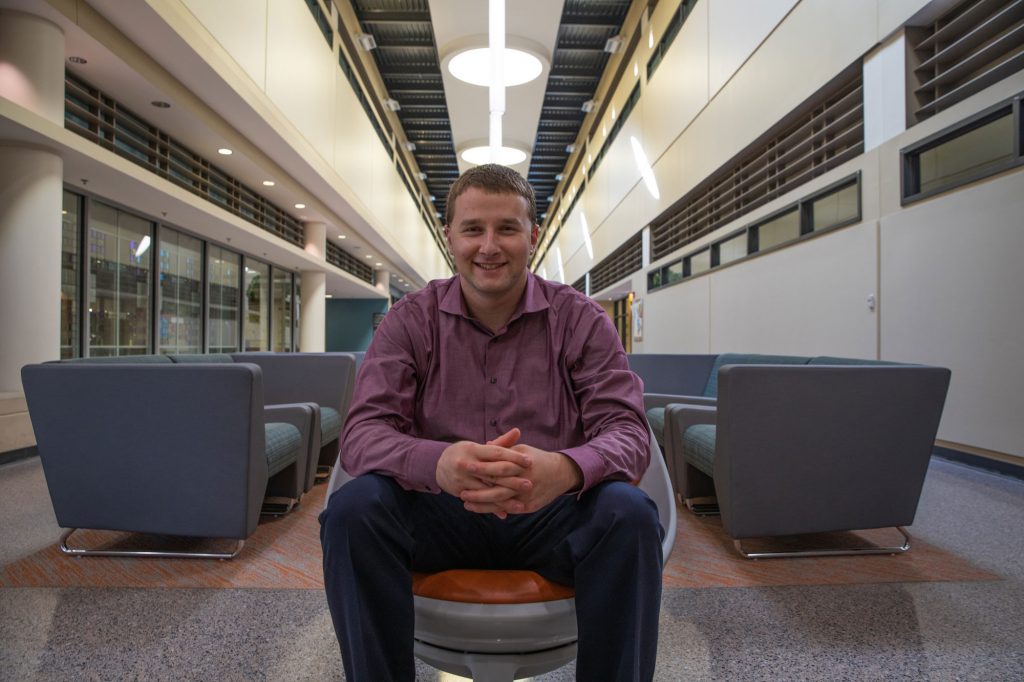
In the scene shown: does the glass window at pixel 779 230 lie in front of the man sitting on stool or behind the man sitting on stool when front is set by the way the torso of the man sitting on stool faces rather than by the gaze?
behind

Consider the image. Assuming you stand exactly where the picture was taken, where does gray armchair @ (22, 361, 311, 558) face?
facing away from the viewer and to the right of the viewer

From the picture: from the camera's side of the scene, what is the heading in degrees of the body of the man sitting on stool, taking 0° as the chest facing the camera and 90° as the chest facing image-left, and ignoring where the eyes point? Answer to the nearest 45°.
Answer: approximately 0°

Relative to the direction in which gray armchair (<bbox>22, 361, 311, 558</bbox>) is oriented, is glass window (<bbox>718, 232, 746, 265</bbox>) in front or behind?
in front

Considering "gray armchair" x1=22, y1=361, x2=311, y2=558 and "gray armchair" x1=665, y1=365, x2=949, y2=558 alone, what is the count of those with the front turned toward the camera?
0

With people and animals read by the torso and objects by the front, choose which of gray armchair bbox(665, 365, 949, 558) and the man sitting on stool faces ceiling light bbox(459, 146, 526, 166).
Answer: the gray armchair

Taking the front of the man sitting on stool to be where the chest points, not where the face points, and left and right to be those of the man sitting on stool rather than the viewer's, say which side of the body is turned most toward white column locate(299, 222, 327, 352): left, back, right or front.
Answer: back

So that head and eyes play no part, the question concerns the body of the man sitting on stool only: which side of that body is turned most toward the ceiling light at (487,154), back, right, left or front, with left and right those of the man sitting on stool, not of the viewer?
back

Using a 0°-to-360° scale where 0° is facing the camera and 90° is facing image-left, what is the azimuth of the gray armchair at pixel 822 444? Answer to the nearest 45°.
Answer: approximately 135°

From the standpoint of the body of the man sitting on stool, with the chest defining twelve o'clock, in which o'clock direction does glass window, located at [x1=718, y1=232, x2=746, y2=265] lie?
The glass window is roughly at 7 o'clock from the man sitting on stool.

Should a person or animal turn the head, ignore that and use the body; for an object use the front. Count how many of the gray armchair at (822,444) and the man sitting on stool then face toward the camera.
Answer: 1

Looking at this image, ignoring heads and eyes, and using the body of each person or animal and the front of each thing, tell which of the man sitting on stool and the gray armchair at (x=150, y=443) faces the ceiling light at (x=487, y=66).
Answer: the gray armchair

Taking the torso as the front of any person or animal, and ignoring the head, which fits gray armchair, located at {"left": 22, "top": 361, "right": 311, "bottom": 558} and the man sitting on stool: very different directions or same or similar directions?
very different directions

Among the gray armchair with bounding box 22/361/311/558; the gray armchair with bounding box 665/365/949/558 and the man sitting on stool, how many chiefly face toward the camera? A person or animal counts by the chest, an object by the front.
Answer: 1
